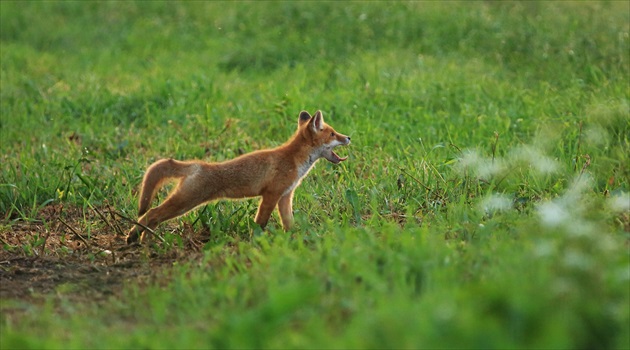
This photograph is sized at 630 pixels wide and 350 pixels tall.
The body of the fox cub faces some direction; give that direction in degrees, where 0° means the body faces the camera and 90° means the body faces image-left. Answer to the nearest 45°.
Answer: approximately 270°
